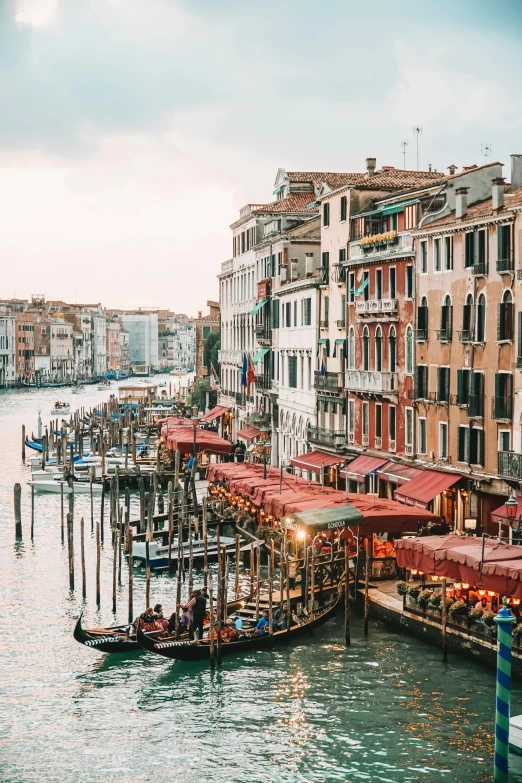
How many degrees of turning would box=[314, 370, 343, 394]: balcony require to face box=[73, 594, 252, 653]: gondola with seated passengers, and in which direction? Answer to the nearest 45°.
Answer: approximately 45° to its left

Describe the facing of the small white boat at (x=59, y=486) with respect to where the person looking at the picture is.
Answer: facing to the left of the viewer

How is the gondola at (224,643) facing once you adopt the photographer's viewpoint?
facing to the left of the viewer

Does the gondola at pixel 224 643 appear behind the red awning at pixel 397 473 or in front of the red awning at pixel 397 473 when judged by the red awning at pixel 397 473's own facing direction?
in front

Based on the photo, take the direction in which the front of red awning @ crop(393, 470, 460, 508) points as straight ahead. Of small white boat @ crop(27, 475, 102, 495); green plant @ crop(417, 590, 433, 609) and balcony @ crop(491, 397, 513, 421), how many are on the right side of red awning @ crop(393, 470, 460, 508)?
1

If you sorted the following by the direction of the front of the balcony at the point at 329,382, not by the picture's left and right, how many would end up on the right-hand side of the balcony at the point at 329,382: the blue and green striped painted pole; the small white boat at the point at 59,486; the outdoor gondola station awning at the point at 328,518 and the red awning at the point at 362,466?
1

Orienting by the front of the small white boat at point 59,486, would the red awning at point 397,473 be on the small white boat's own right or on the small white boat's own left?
on the small white boat's own left

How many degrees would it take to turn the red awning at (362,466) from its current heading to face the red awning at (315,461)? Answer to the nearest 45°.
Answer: approximately 90° to its right

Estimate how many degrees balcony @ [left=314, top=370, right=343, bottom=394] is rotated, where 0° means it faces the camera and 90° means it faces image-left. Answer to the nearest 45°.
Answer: approximately 45°

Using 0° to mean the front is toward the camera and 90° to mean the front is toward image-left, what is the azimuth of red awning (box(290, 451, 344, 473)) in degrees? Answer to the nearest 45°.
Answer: approximately 45°

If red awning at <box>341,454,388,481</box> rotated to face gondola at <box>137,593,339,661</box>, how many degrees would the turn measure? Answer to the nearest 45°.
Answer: approximately 45° to its left
